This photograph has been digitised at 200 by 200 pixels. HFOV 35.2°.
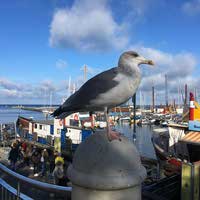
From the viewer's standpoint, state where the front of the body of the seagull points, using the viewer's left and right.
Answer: facing to the right of the viewer
